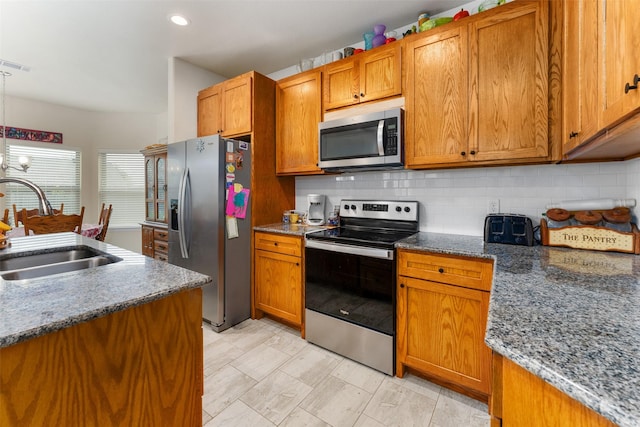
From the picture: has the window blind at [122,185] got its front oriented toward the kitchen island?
yes

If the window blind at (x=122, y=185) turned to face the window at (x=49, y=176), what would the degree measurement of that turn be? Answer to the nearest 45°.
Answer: approximately 90° to its right

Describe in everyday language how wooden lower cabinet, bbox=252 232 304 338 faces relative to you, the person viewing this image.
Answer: facing the viewer and to the left of the viewer

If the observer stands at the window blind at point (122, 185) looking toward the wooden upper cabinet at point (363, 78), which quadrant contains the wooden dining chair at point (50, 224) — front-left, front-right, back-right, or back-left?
front-right

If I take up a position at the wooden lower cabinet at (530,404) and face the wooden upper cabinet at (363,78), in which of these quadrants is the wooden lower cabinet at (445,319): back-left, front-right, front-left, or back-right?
front-right

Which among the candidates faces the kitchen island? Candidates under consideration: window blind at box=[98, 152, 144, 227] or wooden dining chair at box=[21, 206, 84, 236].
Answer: the window blind

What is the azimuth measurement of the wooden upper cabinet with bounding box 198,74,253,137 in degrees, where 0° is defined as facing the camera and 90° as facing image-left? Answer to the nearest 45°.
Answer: approximately 45°

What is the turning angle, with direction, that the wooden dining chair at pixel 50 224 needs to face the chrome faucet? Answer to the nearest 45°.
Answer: approximately 180°

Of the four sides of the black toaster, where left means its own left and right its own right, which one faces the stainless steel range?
right

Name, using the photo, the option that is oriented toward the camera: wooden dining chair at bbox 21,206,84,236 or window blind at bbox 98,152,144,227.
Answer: the window blind

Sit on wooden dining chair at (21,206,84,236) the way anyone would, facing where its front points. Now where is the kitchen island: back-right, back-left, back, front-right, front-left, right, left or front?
back

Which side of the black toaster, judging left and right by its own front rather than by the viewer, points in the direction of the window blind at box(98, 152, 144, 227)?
right

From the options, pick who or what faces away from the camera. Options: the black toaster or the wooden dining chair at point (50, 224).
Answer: the wooden dining chair

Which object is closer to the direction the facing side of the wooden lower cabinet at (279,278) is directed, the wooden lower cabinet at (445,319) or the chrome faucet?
the chrome faucet

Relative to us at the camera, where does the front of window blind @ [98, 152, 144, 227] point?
facing the viewer

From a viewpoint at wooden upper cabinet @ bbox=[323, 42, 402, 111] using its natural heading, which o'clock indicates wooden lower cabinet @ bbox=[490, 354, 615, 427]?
The wooden lower cabinet is roughly at 10 o'clock from the wooden upper cabinet.

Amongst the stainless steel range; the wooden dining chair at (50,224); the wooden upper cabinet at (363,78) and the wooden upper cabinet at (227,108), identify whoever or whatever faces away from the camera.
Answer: the wooden dining chair

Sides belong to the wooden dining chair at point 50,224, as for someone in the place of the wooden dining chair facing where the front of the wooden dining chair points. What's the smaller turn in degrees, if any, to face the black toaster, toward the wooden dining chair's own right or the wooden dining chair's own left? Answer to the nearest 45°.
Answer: approximately 135° to the wooden dining chair's own right

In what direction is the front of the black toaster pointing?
toward the camera

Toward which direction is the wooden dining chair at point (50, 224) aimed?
away from the camera
